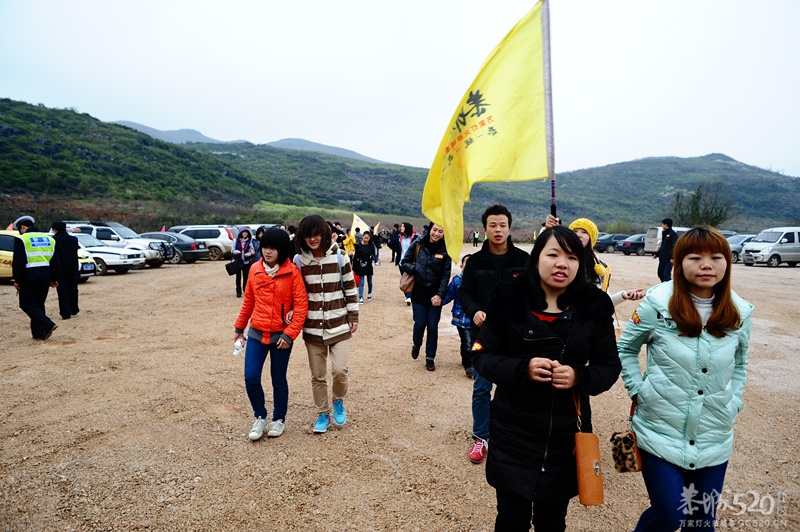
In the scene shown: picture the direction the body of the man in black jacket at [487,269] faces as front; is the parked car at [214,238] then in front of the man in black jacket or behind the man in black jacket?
behind

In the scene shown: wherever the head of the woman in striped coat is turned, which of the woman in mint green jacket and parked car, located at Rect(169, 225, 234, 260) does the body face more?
the woman in mint green jacket

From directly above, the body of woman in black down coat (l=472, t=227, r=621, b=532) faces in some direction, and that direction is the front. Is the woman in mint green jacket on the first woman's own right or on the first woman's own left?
on the first woman's own left

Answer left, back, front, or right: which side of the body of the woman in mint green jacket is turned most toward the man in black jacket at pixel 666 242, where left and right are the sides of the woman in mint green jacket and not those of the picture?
back

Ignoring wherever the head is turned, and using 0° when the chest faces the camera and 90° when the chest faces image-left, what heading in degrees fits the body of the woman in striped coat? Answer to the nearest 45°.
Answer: approximately 0°

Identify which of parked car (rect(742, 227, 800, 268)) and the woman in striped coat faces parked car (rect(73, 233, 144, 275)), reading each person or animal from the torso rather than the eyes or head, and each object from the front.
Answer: parked car (rect(742, 227, 800, 268))
